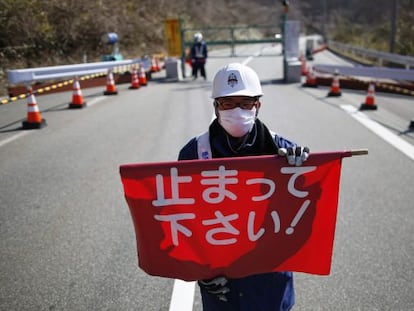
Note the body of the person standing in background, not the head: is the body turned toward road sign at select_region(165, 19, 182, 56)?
no

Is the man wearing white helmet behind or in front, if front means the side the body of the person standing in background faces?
in front

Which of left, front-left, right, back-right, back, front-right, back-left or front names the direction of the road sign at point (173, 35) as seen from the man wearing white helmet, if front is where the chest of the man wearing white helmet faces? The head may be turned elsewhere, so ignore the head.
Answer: back

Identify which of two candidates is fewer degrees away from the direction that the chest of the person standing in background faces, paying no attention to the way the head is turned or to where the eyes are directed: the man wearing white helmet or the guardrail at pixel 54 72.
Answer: the man wearing white helmet

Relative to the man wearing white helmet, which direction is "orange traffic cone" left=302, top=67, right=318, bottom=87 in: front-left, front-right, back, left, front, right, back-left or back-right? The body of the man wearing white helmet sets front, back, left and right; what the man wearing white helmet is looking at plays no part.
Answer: back

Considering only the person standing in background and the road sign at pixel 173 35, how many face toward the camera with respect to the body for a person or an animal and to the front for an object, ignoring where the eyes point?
2

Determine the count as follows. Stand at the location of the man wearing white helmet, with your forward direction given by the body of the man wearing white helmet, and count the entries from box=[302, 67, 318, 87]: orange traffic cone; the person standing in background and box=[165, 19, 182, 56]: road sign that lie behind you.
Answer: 3

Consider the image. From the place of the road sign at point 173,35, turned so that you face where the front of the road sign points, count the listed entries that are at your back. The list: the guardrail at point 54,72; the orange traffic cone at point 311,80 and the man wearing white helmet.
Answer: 0

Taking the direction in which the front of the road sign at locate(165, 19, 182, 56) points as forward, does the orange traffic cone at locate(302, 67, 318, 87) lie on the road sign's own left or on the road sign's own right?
on the road sign's own left

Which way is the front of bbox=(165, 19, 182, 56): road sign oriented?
toward the camera

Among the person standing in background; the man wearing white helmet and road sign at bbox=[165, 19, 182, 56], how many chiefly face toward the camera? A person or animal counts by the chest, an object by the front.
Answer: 3

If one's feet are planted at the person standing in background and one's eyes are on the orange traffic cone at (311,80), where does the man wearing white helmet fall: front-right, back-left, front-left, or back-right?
front-right

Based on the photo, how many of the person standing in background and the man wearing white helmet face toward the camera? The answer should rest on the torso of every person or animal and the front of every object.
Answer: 2

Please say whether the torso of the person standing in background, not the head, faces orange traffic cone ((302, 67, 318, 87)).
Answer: no

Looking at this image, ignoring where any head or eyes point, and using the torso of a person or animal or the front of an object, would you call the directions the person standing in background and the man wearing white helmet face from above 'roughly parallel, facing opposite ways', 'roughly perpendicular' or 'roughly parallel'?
roughly parallel

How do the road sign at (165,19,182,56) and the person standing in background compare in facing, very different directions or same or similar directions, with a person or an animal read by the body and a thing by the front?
same or similar directions

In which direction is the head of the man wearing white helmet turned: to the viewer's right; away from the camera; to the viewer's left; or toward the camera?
toward the camera

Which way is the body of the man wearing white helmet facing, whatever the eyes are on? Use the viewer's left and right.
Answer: facing the viewer
